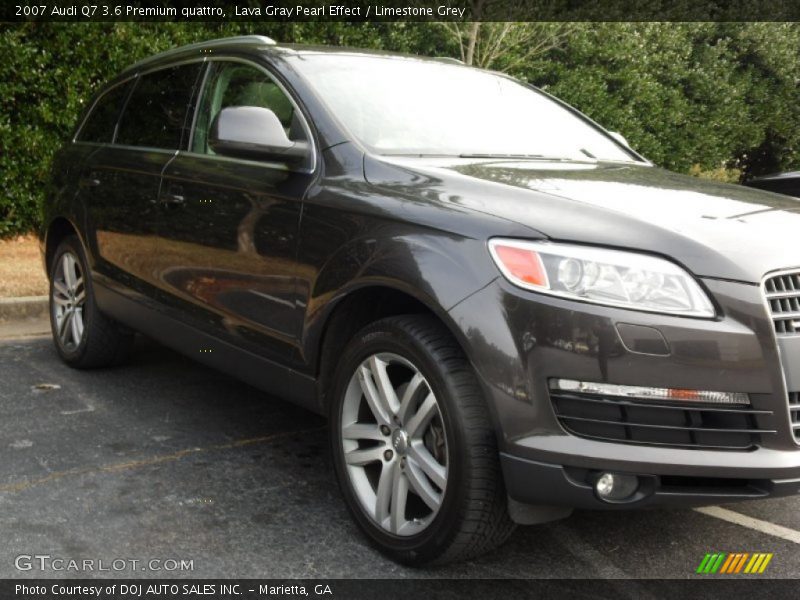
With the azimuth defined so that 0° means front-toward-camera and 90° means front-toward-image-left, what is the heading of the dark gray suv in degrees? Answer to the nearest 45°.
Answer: approximately 315°
